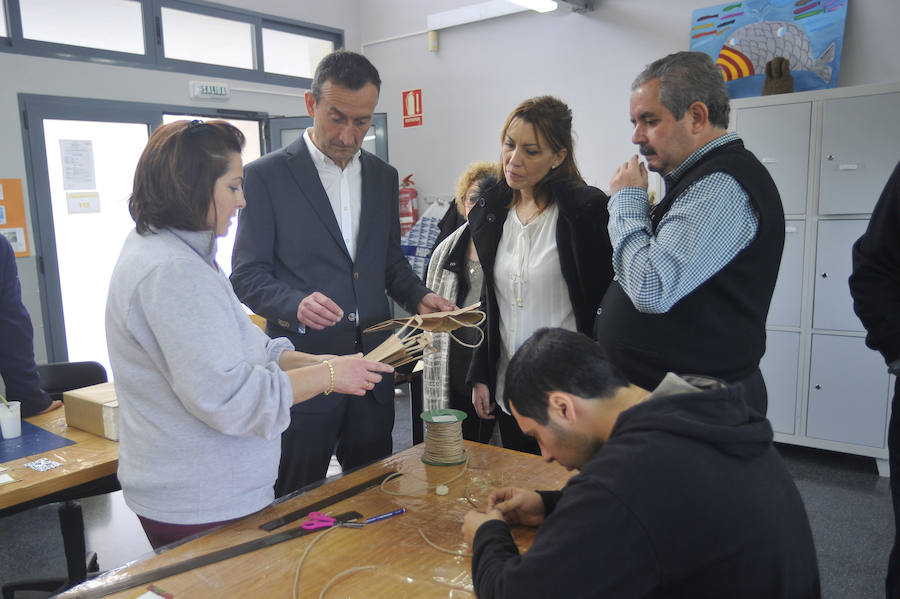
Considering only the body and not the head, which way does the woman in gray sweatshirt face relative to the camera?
to the viewer's right

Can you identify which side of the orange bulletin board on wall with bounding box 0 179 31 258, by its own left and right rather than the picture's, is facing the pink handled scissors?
front

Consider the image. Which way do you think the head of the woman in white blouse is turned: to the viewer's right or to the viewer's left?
to the viewer's left

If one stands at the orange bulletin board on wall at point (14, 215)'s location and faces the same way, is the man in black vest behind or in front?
in front

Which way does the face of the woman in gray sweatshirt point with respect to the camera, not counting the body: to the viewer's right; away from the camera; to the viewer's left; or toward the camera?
to the viewer's right

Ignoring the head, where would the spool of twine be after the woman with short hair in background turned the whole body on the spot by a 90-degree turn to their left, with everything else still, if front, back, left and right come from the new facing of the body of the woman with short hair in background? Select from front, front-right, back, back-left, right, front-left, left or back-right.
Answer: back-right

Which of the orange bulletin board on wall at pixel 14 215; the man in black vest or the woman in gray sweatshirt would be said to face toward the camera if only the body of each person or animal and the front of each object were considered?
the orange bulletin board on wall

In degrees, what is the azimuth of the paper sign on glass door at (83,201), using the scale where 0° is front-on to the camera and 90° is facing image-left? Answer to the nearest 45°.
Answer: approximately 0°

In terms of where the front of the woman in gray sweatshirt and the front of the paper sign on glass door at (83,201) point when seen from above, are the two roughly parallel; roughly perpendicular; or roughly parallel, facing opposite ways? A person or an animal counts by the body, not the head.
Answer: roughly perpendicular

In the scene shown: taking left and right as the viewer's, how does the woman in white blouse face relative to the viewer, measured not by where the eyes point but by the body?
facing the viewer and to the left of the viewer
